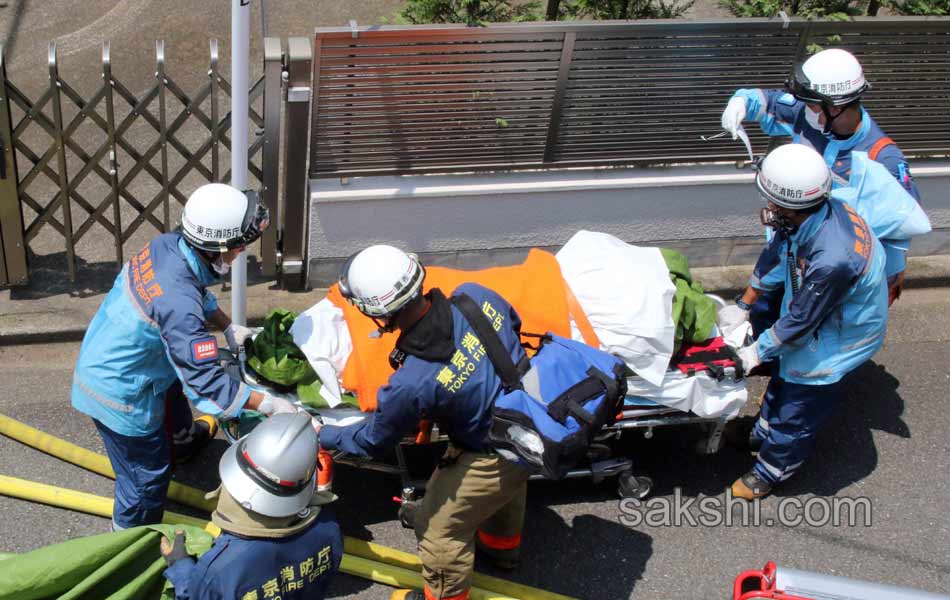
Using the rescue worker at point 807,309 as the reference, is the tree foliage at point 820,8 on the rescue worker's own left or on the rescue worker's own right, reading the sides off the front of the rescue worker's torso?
on the rescue worker's own right

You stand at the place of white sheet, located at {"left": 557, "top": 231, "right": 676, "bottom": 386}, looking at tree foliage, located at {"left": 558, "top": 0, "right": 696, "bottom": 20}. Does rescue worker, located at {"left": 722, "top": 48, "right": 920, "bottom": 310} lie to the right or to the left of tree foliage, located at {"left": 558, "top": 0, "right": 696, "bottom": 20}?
right

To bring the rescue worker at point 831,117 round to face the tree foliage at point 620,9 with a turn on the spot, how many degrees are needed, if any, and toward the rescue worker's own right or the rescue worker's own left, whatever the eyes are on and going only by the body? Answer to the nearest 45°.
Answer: approximately 90° to the rescue worker's own right

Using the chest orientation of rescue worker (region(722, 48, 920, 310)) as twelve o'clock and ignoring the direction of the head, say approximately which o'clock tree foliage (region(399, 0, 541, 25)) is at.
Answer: The tree foliage is roughly at 2 o'clock from the rescue worker.

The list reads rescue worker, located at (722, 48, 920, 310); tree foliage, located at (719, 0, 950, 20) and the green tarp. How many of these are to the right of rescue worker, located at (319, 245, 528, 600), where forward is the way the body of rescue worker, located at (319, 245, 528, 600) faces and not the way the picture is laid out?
2

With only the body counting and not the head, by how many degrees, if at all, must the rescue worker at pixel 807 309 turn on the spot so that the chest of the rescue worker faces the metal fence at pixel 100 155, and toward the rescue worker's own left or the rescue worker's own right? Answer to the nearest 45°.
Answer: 0° — they already face it

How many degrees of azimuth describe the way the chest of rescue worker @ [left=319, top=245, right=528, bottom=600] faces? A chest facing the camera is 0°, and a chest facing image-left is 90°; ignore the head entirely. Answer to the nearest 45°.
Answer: approximately 135°

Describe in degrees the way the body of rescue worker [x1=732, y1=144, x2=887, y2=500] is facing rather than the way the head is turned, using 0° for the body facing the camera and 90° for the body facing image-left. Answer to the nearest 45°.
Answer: approximately 90°

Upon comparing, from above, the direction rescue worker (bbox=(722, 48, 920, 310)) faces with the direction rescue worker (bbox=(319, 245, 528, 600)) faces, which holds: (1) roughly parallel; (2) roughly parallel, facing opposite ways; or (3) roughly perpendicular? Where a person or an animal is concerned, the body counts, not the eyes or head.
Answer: roughly perpendicular

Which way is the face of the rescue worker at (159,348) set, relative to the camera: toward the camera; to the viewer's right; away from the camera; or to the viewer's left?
to the viewer's right
